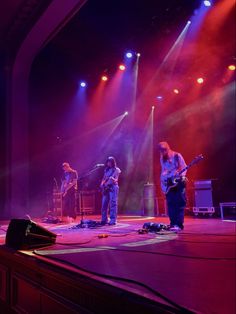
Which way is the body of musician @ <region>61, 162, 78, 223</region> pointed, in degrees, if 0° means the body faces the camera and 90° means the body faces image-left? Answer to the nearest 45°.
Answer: approximately 45°

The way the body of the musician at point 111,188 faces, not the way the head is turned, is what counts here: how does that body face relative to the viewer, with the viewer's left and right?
facing the viewer and to the left of the viewer

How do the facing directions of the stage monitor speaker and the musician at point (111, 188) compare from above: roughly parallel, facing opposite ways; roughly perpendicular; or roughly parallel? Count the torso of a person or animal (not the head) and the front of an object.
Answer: roughly parallel, facing opposite ways

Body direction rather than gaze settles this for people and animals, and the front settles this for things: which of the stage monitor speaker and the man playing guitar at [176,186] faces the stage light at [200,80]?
the stage monitor speaker

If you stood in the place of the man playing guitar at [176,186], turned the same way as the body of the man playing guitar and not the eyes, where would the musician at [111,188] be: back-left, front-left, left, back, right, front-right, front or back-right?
right

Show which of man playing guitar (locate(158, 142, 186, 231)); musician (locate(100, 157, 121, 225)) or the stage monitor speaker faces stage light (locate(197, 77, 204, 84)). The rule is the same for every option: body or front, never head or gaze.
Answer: the stage monitor speaker

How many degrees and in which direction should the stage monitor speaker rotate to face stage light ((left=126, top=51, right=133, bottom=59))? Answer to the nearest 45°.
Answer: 0° — it already faces it

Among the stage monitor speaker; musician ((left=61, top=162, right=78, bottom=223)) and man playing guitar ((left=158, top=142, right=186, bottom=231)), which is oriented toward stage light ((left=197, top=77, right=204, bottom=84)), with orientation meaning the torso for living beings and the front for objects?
the stage monitor speaker

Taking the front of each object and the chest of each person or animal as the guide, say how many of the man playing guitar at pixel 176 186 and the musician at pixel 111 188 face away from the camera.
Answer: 0

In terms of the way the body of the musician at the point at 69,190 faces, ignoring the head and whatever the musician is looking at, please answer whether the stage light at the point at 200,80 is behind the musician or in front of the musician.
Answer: behind

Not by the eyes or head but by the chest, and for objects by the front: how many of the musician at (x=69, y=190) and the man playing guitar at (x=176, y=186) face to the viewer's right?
0

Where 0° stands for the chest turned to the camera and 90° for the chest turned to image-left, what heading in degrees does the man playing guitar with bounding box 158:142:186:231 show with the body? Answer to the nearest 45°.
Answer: approximately 45°

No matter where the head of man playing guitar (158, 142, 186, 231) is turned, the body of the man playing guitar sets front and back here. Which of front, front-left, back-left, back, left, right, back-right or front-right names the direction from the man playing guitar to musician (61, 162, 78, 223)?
right

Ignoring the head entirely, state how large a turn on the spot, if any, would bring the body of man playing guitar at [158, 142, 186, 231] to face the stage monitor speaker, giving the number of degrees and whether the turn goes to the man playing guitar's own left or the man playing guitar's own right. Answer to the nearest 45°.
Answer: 0° — they already face it
